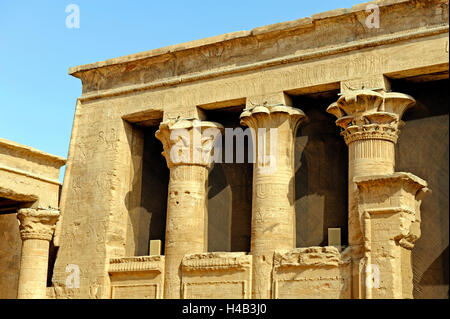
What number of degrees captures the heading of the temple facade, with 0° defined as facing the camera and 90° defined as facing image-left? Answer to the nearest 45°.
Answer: approximately 45°

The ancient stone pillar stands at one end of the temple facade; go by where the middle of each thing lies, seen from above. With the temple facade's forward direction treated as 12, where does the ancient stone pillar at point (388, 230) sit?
The ancient stone pillar is roughly at 9 o'clock from the temple facade.
